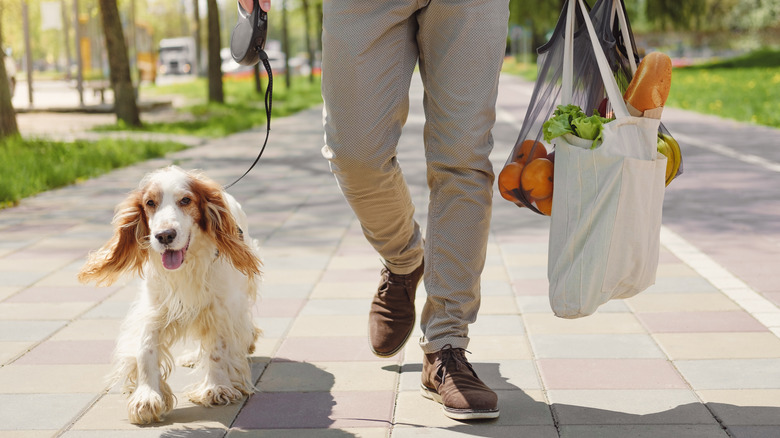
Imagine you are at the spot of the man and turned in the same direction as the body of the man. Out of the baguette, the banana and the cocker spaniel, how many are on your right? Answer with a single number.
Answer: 1

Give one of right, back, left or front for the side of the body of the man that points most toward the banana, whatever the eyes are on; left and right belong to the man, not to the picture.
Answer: left

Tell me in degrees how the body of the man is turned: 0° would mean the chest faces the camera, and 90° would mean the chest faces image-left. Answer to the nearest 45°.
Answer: approximately 0°

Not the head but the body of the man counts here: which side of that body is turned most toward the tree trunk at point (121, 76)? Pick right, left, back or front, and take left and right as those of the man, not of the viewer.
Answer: back

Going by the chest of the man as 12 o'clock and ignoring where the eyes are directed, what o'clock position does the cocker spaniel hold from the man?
The cocker spaniel is roughly at 3 o'clock from the man.

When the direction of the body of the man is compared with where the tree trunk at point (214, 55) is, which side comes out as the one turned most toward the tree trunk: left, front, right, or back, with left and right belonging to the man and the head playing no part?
back

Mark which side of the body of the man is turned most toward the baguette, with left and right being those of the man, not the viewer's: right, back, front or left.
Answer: left
